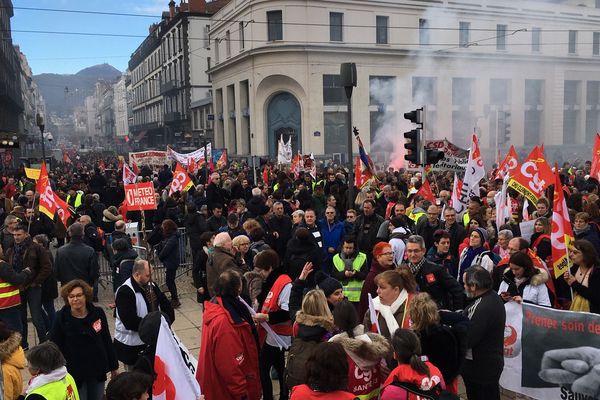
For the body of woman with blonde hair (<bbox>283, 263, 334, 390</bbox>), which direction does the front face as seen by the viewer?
away from the camera

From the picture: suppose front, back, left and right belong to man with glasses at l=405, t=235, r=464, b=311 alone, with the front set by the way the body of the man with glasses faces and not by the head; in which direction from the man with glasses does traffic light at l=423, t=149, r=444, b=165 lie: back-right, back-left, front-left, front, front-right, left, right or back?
back-right

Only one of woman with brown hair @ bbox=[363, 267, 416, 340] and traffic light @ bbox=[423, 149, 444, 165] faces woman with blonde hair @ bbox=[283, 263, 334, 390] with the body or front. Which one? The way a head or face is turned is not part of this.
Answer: woman with brown hair @ bbox=[363, 267, 416, 340]

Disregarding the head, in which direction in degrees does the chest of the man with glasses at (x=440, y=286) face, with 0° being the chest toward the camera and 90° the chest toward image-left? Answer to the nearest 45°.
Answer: approximately 45°

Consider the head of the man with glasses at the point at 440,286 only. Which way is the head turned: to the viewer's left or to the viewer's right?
to the viewer's left

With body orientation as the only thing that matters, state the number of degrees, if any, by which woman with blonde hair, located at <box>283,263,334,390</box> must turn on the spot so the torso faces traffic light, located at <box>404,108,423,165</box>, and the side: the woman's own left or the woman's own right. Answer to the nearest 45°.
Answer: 0° — they already face it

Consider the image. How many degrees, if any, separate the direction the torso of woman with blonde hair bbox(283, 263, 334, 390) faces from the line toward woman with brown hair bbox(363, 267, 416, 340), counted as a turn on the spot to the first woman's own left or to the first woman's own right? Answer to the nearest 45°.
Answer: approximately 45° to the first woman's own right

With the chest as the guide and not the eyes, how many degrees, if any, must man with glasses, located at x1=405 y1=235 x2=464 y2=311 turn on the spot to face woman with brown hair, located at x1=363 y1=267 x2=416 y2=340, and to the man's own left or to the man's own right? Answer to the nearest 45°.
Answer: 0° — they already face them
